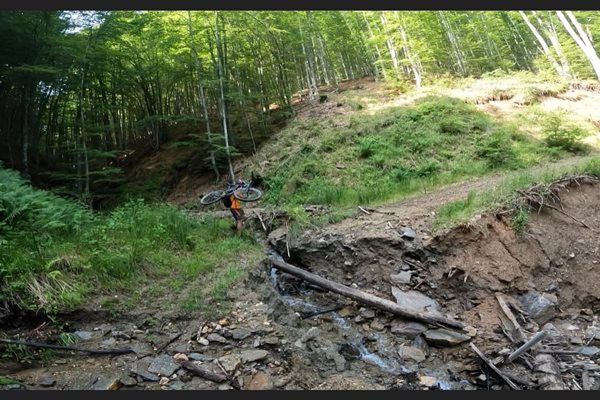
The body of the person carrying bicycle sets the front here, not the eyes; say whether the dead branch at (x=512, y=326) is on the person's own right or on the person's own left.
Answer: on the person's own right

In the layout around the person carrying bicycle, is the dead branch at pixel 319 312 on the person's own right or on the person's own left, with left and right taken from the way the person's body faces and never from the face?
on the person's own right

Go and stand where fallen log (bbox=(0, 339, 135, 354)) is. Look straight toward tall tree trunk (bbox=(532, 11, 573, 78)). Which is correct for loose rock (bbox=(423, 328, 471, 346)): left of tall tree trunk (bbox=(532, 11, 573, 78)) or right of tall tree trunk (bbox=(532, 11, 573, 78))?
right

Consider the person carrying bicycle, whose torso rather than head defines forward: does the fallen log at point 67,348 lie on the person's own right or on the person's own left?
on the person's own right

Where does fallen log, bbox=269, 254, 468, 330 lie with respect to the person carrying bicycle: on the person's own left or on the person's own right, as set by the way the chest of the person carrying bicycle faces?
on the person's own right

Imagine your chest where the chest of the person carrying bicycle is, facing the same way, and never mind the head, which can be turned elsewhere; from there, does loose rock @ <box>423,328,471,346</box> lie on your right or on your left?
on your right
